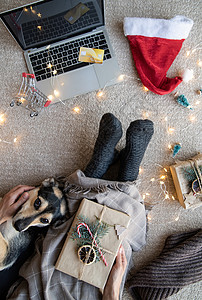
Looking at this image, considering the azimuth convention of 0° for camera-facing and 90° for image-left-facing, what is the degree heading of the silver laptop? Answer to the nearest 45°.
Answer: approximately 0°
